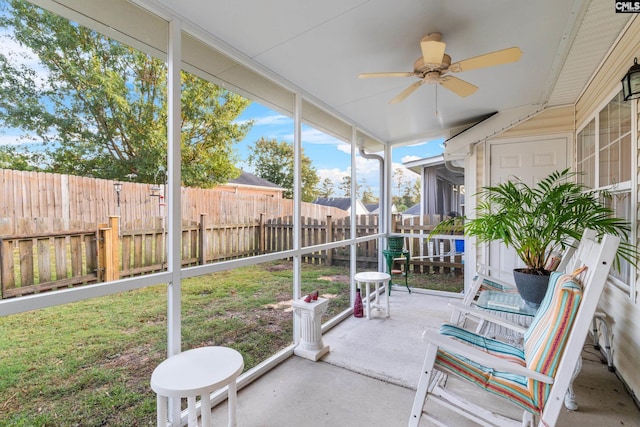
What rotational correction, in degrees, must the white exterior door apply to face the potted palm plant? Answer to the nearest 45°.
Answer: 0° — it already faces it

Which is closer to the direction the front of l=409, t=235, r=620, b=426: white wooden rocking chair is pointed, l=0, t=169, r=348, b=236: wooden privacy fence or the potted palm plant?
the wooden privacy fence

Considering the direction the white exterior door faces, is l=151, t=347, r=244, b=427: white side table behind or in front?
in front

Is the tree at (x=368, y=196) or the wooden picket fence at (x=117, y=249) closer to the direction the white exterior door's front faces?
the wooden picket fence

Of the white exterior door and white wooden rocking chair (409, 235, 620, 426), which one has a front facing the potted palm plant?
the white exterior door

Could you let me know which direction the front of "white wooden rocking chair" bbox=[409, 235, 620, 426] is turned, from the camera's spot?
facing to the left of the viewer

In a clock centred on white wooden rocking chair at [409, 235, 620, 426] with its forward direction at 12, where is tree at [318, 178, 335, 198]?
The tree is roughly at 1 o'clock from the white wooden rocking chair.
